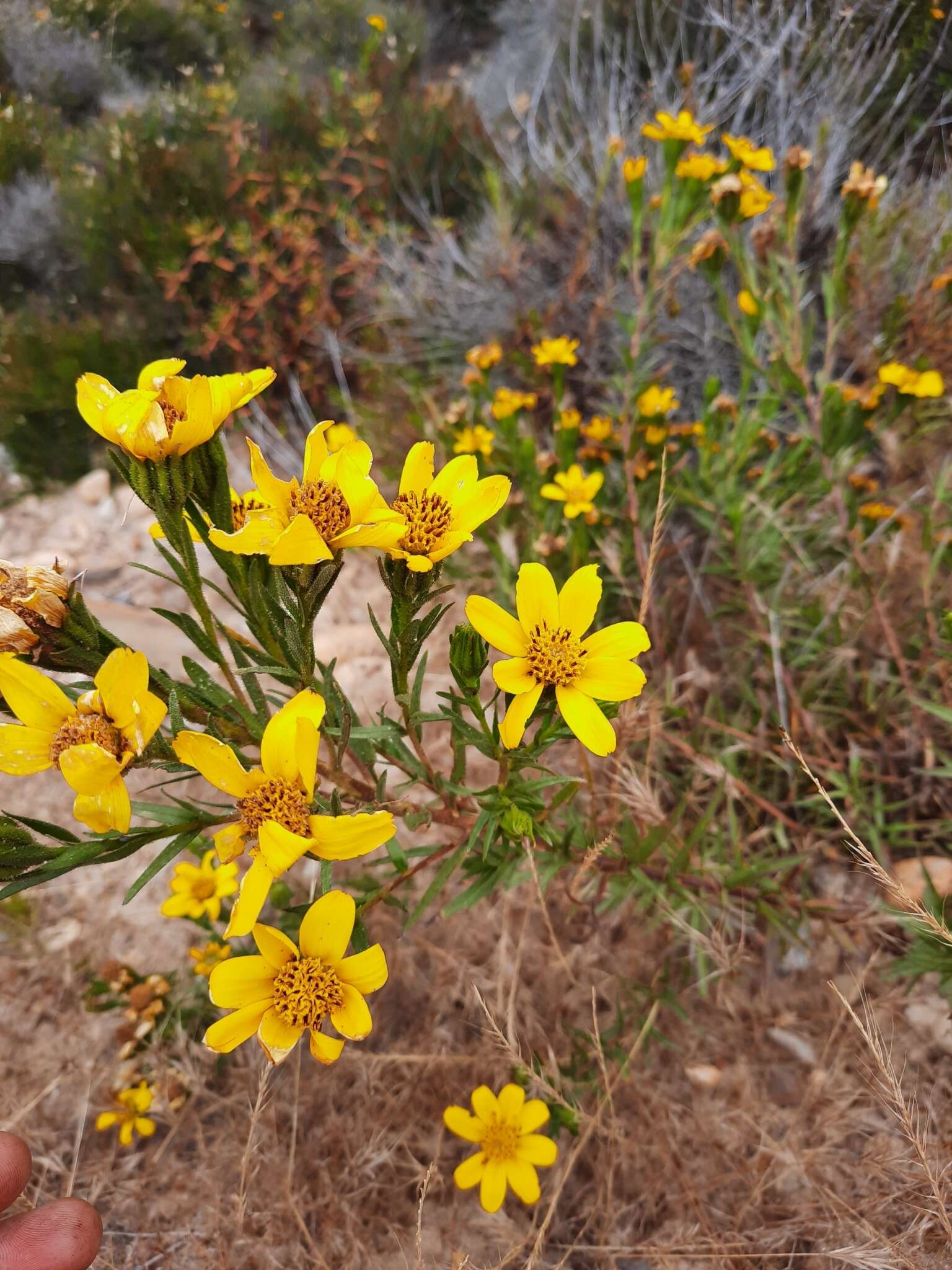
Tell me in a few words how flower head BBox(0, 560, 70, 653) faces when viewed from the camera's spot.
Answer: facing the viewer and to the left of the viewer

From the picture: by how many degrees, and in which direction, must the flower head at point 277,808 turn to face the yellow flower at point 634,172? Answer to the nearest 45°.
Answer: approximately 135° to its left

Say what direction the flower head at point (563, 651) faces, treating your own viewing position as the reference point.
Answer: facing the viewer

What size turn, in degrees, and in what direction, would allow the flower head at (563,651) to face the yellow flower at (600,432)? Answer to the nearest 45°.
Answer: approximately 180°

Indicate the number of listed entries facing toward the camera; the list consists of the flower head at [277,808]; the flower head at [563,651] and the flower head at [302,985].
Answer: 3
